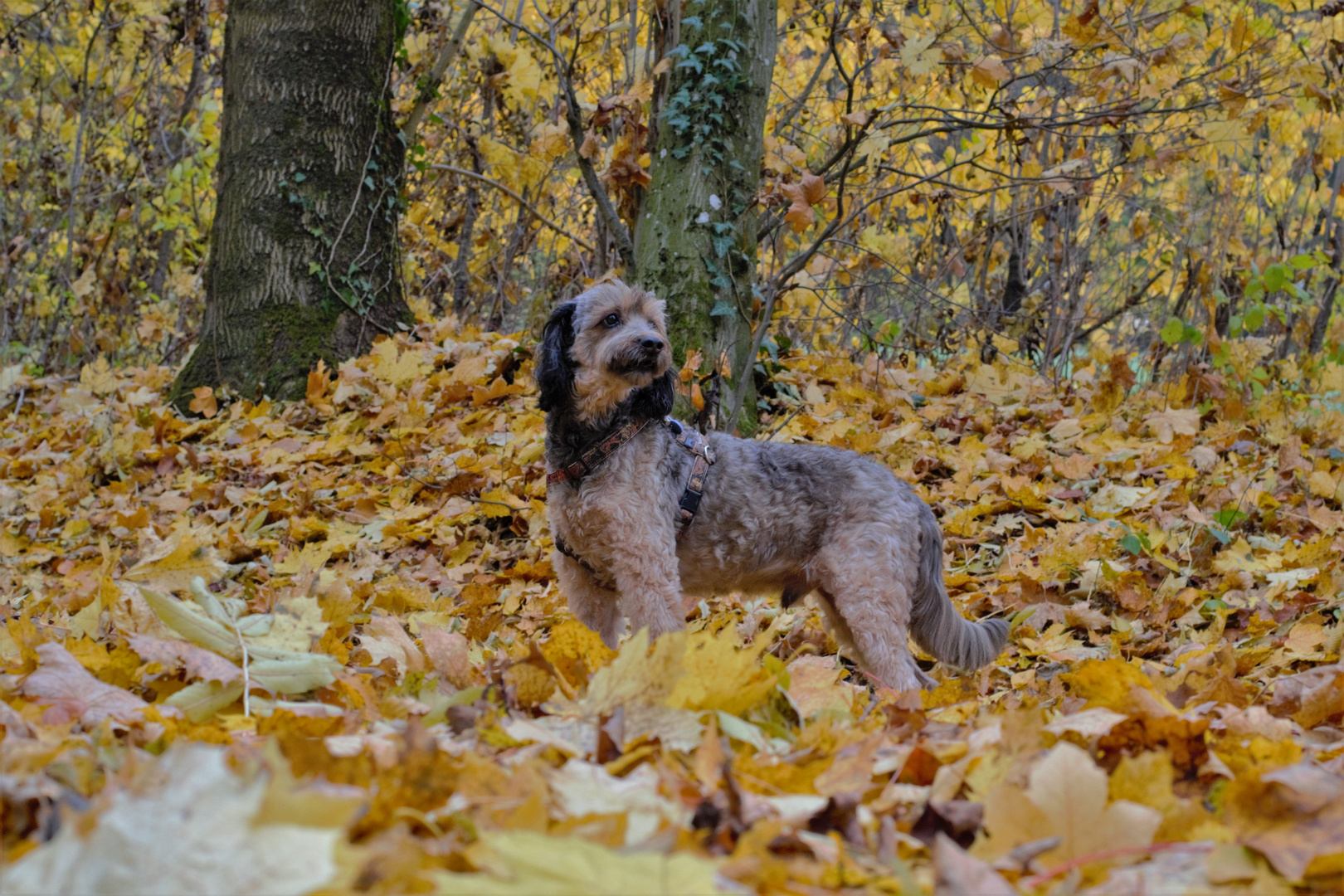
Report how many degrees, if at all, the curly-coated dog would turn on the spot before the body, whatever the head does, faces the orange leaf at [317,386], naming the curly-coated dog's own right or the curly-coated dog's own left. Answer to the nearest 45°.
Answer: approximately 45° to the curly-coated dog's own right

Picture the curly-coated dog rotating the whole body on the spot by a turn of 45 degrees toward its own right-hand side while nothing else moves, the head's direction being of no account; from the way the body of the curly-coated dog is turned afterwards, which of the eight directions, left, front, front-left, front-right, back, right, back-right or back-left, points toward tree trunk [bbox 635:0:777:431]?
front-right

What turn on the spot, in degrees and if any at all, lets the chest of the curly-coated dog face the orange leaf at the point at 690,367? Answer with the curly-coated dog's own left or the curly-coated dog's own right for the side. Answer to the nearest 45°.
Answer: approximately 90° to the curly-coated dog's own right

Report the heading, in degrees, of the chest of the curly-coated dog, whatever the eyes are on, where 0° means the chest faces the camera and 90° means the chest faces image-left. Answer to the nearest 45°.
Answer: approximately 90°

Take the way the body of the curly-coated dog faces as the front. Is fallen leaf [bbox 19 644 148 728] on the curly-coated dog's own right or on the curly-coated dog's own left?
on the curly-coated dog's own left

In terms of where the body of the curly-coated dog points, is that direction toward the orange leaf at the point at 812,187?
no

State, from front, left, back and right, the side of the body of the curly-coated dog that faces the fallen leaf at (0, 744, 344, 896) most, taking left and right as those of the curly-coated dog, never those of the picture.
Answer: left
